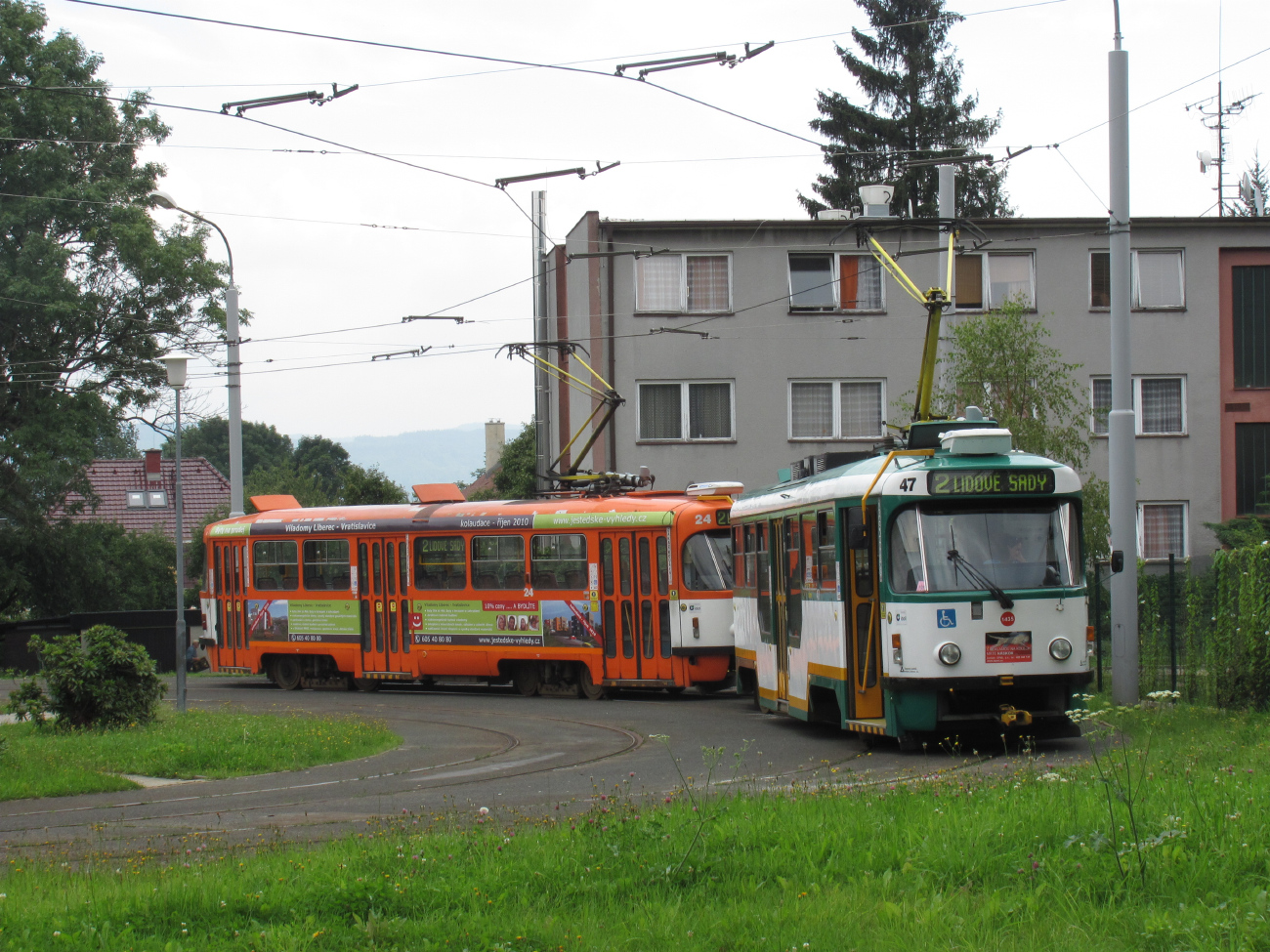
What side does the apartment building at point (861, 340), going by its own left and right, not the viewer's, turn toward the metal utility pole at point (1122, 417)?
front

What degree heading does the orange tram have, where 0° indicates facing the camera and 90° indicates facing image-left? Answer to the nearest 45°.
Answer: approximately 315°

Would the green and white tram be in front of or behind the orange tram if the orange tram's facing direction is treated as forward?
in front

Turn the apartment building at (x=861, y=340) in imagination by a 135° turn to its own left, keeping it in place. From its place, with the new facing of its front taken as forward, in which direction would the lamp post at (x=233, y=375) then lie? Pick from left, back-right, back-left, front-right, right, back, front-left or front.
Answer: back

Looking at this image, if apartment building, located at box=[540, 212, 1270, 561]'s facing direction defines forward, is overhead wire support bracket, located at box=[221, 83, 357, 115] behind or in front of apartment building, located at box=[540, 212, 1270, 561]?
in front

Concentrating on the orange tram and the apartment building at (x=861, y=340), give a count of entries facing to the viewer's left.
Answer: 0

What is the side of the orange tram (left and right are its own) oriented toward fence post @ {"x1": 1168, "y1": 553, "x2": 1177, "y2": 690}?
front

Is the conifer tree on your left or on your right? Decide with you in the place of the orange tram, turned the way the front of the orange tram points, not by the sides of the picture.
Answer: on your left

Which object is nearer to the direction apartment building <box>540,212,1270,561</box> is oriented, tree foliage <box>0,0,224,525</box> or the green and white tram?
the green and white tram

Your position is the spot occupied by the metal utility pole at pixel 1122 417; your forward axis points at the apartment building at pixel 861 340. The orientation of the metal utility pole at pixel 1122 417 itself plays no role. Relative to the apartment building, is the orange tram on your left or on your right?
left

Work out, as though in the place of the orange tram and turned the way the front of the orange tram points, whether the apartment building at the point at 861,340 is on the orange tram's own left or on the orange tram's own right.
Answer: on the orange tram's own left
